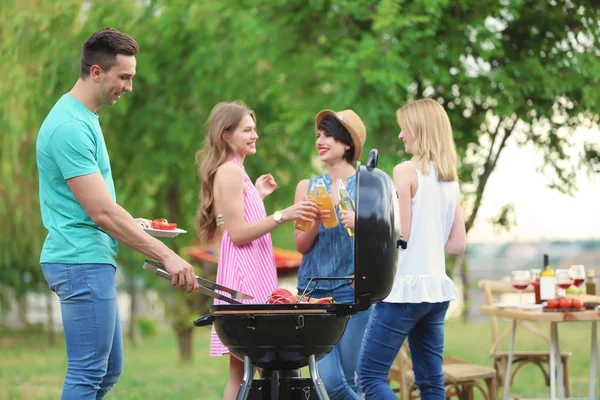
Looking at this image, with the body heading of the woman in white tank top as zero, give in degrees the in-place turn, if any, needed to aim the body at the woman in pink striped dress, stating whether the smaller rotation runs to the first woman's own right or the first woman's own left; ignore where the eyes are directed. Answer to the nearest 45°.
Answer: approximately 45° to the first woman's own left

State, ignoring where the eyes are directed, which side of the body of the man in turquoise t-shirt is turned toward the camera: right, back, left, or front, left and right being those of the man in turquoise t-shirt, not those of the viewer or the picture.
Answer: right

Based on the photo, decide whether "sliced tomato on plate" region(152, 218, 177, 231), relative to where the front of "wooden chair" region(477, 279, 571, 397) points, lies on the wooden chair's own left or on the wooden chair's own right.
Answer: on the wooden chair's own right

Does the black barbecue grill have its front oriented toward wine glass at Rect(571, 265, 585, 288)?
no

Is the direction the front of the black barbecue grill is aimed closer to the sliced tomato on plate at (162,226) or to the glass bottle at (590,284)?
the sliced tomato on plate

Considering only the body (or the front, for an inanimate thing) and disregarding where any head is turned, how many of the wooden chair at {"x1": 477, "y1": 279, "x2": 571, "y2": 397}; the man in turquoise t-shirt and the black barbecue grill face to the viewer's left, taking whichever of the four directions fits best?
1

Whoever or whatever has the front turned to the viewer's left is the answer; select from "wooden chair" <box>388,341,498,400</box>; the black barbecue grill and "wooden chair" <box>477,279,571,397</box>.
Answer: the black barbecue grill

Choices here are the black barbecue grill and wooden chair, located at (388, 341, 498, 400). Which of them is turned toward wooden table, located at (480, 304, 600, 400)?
the wooden chair

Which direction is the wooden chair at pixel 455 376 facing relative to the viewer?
to the viewer's right

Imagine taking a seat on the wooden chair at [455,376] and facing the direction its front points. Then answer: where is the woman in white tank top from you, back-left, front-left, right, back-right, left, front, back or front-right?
right

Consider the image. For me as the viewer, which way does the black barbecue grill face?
facing to the left of the viewer

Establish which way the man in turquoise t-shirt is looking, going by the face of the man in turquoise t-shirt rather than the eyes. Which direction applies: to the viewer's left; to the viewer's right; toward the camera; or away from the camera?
to the viewer's right

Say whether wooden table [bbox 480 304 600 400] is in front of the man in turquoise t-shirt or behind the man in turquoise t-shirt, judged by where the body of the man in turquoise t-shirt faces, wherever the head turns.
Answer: in front

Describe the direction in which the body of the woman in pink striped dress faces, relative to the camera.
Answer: to the viewer's right

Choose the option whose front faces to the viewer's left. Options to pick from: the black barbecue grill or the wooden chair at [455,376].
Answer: the black barbecue grill

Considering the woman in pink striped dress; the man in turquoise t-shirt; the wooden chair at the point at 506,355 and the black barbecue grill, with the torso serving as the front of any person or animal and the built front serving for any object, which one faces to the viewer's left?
the black barbecue grill
